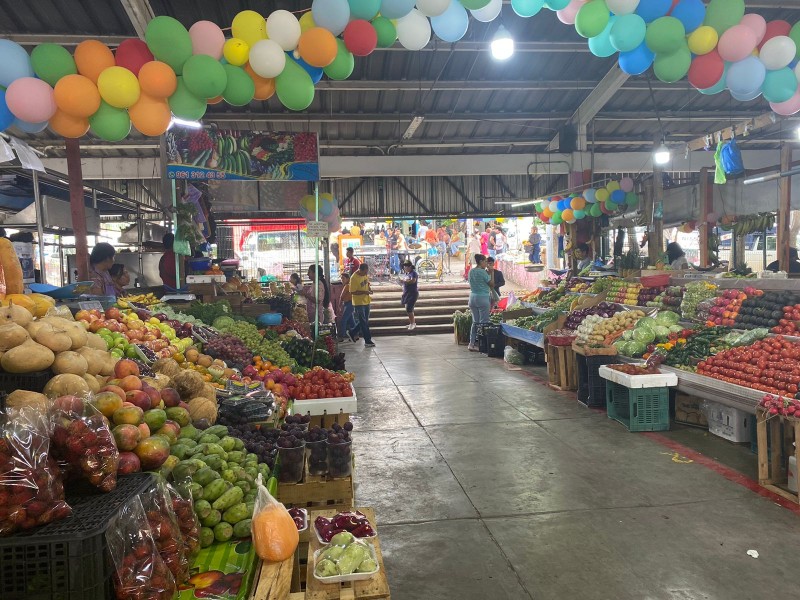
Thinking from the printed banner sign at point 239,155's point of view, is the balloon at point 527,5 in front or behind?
in front

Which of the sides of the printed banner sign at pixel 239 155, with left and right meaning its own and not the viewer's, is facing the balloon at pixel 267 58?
front

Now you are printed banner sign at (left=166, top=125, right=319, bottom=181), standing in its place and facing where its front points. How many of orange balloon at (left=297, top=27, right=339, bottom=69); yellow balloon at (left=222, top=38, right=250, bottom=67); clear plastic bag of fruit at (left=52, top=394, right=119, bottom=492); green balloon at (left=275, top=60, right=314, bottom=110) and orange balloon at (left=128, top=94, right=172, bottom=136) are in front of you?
5

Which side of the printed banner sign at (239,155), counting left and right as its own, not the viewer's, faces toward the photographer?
front

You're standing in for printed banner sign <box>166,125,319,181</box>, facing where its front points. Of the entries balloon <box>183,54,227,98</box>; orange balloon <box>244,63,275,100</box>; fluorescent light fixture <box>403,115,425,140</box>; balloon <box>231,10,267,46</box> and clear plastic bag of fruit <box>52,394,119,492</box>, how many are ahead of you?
4

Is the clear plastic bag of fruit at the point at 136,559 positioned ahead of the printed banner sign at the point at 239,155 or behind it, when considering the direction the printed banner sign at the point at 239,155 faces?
ahead

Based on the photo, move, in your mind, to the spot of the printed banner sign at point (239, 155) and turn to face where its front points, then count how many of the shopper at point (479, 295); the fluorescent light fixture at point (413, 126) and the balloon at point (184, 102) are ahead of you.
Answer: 1

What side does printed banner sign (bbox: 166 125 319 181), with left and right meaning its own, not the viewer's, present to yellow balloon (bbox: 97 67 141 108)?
front

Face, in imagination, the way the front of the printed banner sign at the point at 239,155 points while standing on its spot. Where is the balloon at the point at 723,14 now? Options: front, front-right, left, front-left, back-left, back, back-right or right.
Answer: front-left

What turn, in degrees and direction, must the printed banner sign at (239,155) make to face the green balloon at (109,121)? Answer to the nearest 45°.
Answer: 0° — it already faces it

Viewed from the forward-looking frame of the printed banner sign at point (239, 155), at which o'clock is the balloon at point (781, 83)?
The balloon is roughly at 10 o'clock from the printed banner sign.

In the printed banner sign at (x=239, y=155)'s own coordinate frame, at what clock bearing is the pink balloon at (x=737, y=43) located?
The pink balloon is roughly at 10 o'clock from the printed banner sign.

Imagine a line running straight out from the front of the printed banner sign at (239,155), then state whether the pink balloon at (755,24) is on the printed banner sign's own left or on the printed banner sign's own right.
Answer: on the printed banner sign's own left

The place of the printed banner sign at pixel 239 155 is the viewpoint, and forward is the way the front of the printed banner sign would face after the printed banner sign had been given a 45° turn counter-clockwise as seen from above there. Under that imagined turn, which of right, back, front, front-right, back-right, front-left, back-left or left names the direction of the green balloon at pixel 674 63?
front

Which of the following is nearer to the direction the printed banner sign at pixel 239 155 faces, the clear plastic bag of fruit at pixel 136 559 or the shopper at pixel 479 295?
the clear plastic bag of fruit

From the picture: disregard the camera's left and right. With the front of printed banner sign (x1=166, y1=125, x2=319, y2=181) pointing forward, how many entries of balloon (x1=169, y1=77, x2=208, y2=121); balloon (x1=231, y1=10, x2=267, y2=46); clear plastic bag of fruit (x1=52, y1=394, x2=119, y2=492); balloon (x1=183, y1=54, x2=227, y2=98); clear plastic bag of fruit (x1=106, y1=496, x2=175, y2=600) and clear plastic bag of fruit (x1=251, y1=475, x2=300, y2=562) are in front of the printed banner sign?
6

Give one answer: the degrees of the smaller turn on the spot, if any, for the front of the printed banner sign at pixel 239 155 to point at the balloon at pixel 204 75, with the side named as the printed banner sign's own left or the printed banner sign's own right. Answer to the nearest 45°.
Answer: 0° — it already faces it

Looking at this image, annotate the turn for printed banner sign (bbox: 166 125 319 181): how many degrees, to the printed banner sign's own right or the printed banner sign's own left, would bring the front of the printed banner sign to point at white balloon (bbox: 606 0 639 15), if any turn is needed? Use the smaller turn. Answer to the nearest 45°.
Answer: approximately 45° to the printed banner sign's own left

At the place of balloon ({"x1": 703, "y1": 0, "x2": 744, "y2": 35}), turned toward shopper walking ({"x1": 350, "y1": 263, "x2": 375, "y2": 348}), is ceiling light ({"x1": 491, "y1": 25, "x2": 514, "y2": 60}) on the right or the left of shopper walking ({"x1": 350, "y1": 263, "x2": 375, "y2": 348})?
left

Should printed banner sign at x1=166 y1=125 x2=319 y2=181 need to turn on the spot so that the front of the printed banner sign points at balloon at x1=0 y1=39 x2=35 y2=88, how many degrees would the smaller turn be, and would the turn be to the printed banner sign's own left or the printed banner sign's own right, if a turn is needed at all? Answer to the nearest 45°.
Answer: approximately 45° to the printed banner sign's own right
